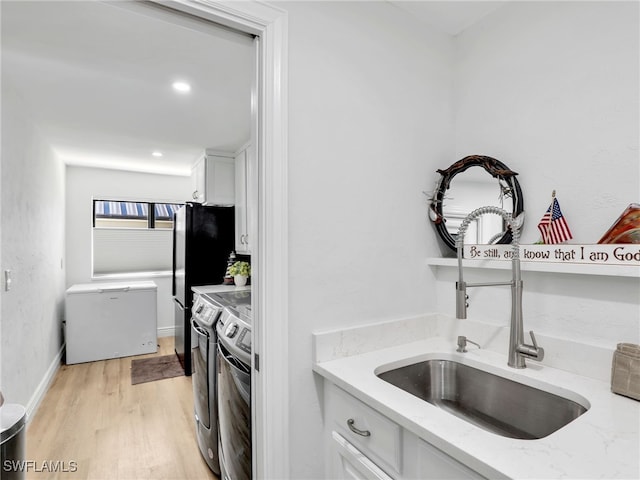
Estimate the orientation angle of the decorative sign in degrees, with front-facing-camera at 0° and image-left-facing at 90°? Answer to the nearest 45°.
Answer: approximately 45°

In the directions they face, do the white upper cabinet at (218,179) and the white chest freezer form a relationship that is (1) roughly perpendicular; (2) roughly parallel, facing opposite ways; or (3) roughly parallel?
roughly perpendicular

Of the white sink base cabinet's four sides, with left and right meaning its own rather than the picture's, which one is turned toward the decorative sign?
back

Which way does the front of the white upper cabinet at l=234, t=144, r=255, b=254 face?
to the viewer's left

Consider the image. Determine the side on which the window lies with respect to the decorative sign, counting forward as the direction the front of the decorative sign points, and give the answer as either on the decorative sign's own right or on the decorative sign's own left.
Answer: on the decorative sign's own right

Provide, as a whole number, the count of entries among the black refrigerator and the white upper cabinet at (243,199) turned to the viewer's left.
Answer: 2

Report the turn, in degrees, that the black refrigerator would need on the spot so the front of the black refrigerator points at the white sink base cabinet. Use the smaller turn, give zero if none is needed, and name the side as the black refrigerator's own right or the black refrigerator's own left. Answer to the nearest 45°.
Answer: approximately 90° to the black refrigerator's own left

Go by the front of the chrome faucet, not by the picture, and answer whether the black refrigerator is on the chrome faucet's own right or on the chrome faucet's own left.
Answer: on the chrome faucet's own right

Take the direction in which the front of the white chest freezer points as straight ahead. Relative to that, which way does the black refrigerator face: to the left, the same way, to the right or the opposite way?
to the right

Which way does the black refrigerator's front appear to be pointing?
to the viewer's left

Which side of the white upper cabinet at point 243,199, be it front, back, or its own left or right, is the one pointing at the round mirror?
left

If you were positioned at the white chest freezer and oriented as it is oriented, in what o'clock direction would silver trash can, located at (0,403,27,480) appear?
The silver trash can is roughly at 12 o'clock from the white chest freezer.
